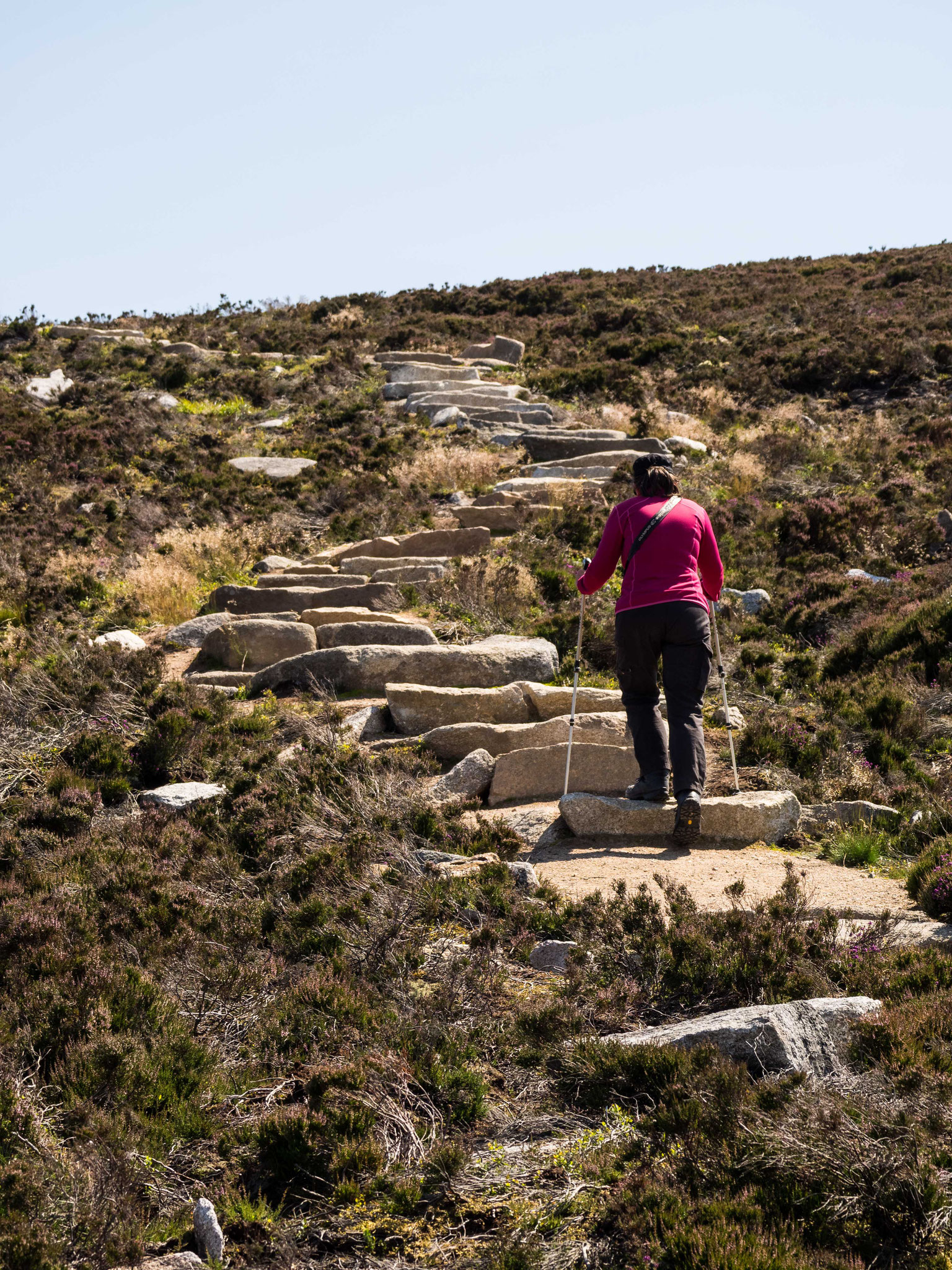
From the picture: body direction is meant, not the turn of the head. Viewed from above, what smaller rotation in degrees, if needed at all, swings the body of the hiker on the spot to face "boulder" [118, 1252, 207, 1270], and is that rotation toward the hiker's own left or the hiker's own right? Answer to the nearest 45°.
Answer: approximately 180°

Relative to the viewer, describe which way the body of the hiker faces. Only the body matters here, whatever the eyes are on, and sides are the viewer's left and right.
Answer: facing away from the viewer

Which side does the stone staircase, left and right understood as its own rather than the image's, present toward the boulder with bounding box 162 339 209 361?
back

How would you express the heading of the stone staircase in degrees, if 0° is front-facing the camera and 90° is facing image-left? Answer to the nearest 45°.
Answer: approximately 0°
